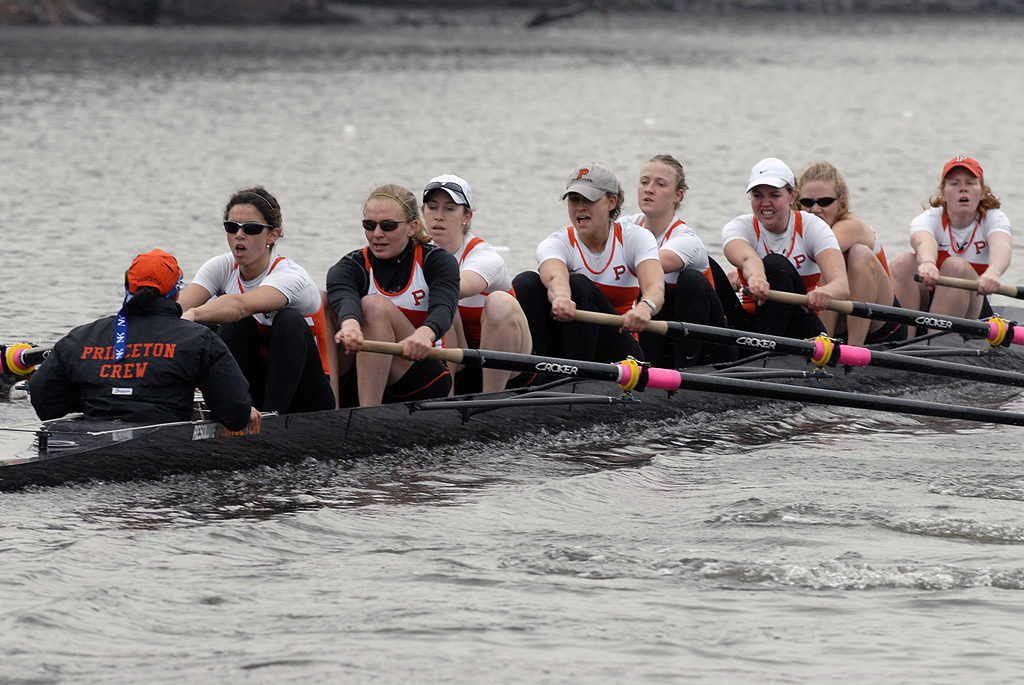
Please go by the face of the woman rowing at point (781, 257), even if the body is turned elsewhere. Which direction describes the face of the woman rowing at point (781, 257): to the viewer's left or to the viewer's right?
to the viewer's left

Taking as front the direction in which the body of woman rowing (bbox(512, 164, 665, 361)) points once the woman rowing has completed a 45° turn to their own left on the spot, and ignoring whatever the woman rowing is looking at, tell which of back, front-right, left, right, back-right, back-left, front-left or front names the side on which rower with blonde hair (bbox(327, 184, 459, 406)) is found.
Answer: front-right

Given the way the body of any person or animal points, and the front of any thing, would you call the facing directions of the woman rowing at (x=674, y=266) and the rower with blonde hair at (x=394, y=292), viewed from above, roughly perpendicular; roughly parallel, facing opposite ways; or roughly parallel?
roughly parallel

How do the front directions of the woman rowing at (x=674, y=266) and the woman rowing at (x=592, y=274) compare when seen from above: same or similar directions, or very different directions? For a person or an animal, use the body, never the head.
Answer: same or similar directions

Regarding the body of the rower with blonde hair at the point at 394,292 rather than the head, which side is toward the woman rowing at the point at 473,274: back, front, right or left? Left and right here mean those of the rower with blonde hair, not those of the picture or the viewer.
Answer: back

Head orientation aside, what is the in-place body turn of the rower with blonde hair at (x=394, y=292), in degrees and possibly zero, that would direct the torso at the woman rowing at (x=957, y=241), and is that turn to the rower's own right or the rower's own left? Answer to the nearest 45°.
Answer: approximately 180°

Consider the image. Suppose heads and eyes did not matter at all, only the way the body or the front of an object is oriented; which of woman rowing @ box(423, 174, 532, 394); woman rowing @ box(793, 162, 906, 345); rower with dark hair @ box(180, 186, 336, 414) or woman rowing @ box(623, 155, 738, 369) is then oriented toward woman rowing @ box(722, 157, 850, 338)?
woman rowing @ box(793, 162, 906, 345)

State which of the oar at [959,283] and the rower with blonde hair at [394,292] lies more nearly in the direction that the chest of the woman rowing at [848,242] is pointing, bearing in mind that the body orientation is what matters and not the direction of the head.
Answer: the rower with blonde hair

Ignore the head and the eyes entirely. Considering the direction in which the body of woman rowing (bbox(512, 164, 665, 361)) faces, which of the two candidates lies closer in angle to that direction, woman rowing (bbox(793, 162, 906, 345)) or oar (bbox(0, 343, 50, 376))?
the oar

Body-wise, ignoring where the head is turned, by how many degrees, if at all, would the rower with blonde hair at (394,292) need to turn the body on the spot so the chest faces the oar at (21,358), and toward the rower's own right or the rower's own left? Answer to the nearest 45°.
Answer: approximately 45° to the rower's own right

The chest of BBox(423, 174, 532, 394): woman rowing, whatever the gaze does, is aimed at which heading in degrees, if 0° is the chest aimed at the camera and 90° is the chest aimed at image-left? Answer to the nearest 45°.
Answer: approximately 45°

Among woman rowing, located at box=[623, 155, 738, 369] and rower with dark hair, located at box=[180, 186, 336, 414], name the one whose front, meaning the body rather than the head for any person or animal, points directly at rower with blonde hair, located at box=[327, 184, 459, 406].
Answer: the woman rowing

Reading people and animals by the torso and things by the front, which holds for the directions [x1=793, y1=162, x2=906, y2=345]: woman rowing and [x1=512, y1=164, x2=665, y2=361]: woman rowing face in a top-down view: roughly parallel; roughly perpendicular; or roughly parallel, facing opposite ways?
roughly parallel

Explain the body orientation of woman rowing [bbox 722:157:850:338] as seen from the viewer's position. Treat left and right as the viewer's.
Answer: facing the viewer and to the left of the viewer

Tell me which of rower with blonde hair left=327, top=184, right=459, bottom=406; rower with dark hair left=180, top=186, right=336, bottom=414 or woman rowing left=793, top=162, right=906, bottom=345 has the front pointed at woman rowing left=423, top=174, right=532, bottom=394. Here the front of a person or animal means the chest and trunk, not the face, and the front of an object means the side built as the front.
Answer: woman rowing left=793, top=162, right=906, bottom=345

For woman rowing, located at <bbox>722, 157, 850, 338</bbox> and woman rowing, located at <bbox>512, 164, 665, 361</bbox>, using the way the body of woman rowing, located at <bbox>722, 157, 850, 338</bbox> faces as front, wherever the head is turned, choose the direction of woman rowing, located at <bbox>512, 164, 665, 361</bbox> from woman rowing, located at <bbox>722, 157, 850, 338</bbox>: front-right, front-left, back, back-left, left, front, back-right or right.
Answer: front

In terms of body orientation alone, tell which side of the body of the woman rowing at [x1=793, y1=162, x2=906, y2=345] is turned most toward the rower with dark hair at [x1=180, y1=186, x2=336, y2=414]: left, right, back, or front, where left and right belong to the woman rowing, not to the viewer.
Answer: front
